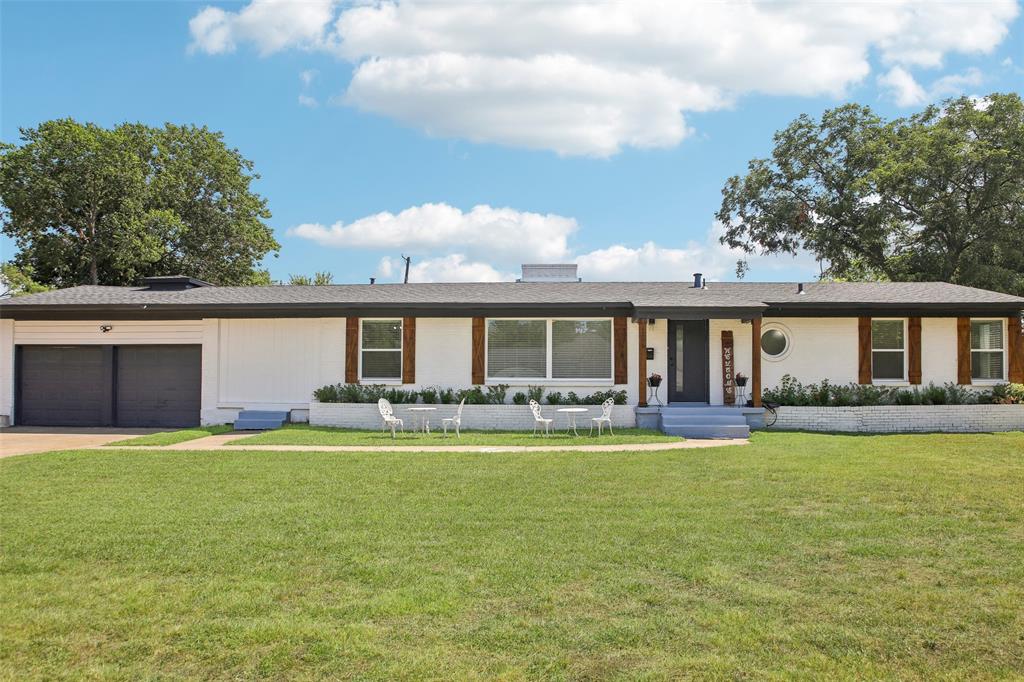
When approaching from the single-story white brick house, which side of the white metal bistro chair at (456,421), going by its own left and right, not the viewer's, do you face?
right

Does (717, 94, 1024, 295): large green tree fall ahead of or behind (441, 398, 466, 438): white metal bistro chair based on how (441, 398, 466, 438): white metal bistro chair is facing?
behind

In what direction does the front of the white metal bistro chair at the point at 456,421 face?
to the viewer's left

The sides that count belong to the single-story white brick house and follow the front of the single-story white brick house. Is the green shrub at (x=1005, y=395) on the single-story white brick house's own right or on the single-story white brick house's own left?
on the single-story white brick house's own left

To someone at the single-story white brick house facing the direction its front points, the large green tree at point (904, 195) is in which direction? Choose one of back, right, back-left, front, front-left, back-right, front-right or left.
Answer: back-left

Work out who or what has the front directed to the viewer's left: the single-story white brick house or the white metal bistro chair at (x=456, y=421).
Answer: the white metal bistro chair

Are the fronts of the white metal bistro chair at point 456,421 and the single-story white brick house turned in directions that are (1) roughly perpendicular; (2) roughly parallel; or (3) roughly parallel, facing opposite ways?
roughly perpendicular

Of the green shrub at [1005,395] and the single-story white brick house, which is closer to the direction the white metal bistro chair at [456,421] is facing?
the single-story white brick house

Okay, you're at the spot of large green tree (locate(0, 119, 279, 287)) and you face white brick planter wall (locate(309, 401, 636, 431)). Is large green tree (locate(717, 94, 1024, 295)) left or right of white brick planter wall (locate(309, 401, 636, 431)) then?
left

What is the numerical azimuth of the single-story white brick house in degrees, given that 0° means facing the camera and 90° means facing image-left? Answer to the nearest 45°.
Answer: approximately 0°

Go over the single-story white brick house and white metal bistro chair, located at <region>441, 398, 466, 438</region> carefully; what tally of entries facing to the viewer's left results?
1

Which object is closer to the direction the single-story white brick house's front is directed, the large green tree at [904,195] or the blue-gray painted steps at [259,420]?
the blue-gray painted steps

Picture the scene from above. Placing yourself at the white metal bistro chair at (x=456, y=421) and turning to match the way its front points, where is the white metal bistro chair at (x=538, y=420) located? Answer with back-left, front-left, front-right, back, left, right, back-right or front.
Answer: back

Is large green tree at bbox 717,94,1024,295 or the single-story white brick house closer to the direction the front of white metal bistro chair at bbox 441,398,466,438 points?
the single-story white brick house
